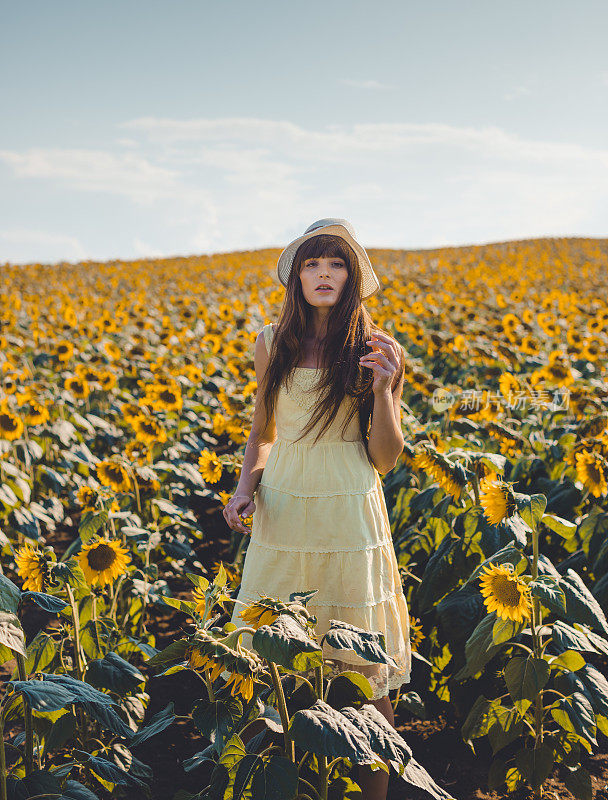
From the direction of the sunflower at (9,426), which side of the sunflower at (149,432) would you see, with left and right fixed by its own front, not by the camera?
right

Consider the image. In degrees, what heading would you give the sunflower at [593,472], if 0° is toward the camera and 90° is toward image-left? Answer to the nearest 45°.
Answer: approximately 45°

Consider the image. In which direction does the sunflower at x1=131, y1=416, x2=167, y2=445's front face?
toward the camera

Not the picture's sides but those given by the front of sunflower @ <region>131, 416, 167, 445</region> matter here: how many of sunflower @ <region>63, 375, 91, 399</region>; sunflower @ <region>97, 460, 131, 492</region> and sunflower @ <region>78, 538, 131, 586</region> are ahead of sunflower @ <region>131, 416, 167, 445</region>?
2

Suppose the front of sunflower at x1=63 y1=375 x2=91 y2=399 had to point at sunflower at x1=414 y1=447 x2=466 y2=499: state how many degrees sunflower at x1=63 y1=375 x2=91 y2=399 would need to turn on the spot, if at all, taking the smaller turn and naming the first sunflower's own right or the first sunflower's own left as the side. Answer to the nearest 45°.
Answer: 0° — it already faces it

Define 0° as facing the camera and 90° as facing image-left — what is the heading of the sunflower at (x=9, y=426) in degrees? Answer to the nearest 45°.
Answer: approximately 0°

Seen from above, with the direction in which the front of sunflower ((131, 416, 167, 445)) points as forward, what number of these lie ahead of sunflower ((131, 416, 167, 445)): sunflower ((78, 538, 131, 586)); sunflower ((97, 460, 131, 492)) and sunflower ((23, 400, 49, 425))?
2

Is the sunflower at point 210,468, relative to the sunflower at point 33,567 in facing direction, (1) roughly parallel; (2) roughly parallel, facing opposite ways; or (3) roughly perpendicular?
roughly parallel

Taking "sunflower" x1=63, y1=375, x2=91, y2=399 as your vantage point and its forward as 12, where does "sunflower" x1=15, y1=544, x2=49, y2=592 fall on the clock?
"sunflower" x1=15, y1=544, x2=49, y2=592 is roughly at 12 o'clock from "sunflower" x1=63, y1=375, x2=91, y2=399.

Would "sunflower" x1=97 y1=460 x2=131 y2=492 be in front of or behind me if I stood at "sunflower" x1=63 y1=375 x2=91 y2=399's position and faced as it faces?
in front

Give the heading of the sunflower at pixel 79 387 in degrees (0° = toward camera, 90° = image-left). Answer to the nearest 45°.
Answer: approximately 0°

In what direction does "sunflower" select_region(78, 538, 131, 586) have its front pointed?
toward the camera

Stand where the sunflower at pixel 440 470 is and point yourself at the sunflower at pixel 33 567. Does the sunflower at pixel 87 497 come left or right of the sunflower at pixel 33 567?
right
